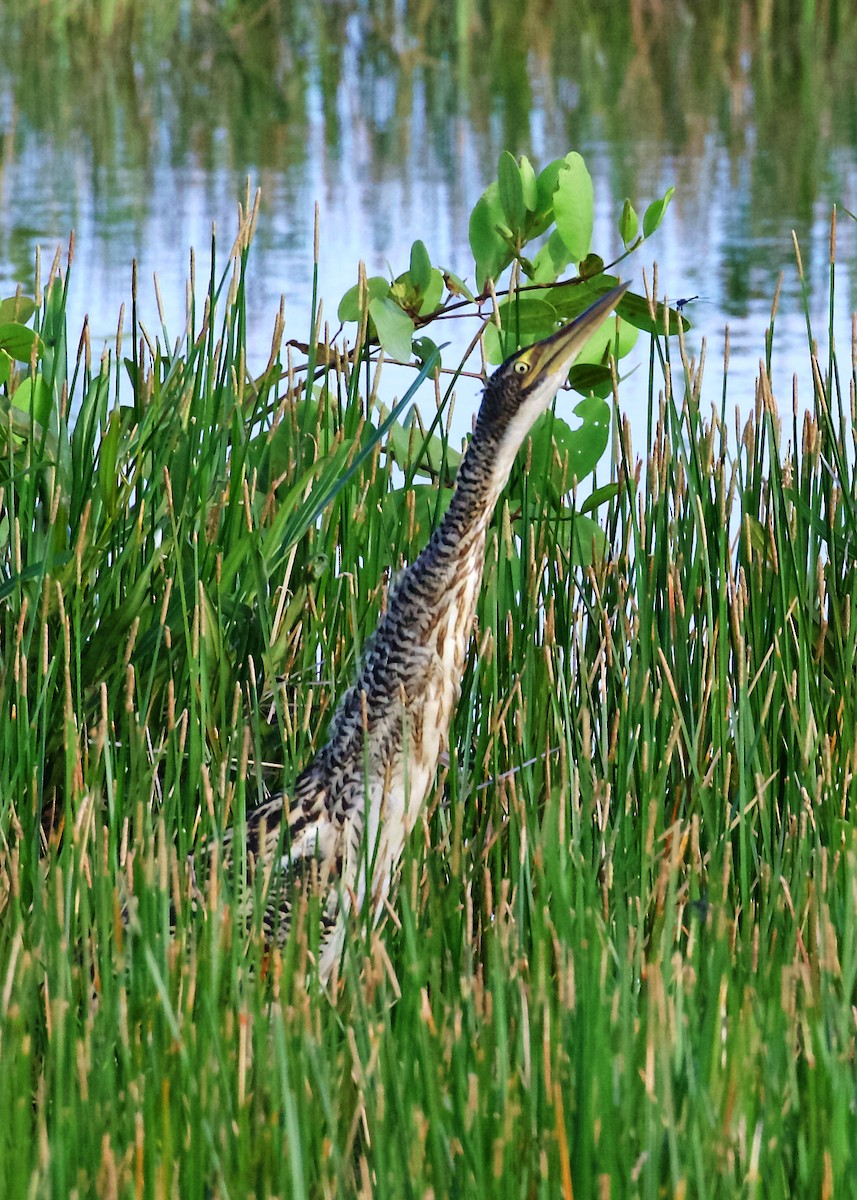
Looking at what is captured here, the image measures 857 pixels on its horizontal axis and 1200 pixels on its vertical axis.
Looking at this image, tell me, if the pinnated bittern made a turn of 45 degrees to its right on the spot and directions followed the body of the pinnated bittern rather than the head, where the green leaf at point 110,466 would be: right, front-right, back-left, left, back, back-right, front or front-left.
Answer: back

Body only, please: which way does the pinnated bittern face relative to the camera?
to the viewer's right

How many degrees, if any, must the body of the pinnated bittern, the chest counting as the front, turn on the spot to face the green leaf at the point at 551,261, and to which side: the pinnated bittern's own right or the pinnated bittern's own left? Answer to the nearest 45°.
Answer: approximately 90° to the pinnated bittern's own left

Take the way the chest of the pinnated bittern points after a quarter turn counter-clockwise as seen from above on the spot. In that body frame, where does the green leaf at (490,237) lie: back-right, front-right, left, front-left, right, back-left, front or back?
front

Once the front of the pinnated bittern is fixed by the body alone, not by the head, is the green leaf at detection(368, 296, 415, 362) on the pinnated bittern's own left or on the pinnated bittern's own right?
on the pinnated bittern's own left

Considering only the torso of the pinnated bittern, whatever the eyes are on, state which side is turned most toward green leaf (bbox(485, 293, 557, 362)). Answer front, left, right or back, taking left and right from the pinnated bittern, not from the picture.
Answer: left

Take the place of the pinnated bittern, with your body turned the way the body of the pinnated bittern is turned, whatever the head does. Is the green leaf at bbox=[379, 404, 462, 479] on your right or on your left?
on your left

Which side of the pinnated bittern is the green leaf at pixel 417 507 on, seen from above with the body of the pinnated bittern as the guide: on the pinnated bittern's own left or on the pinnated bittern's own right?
on the pinnated bittern's own left
